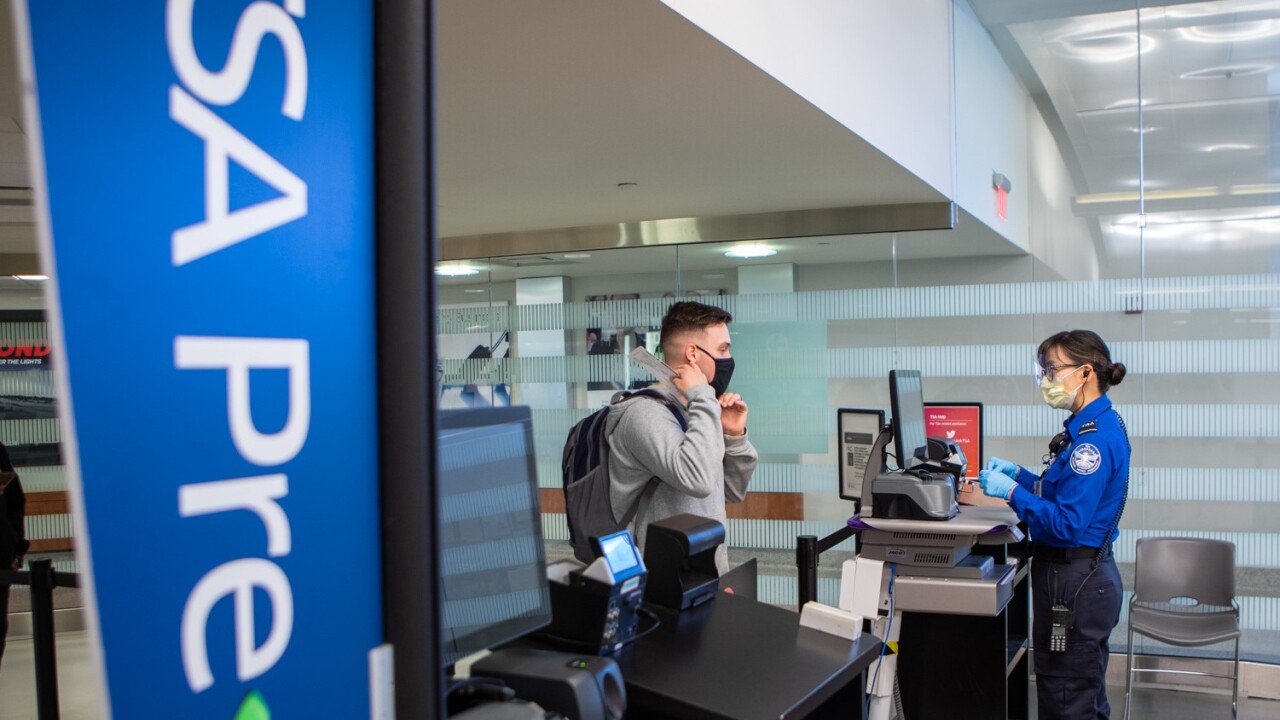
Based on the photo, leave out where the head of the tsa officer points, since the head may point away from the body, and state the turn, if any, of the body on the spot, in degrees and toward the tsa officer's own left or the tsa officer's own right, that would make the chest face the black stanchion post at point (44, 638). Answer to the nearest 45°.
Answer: approximately 45° to the tsa officer's own left

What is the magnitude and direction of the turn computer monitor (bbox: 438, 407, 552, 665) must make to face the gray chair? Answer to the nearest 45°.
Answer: approximately 90° to its left

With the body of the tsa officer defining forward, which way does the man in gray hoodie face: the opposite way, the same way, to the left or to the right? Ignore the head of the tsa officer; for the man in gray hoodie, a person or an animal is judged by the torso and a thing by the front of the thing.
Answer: the opposite way

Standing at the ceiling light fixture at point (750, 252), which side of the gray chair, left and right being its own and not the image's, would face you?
right

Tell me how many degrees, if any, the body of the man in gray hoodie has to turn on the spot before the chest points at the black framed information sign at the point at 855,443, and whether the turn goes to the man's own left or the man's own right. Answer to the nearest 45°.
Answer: approximately 45° to the man's own left

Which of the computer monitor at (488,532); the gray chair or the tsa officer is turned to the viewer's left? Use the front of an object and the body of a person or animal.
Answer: the tsa officer

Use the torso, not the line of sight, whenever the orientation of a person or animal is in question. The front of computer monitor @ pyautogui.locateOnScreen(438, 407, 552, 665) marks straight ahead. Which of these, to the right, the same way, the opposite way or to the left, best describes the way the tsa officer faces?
the opposite way

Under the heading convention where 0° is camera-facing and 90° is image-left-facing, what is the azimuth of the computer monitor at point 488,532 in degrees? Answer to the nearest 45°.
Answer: approximately 315°

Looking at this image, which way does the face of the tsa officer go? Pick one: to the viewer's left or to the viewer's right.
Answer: to the viewer's left

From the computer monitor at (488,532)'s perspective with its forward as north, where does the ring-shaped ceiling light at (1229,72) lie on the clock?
The ring-shaped ceiling light is roughly at 9 o'clock from the computer monitor.

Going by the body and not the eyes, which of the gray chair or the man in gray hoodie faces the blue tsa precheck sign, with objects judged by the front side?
the gray chair

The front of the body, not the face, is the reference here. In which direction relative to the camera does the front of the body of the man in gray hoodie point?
to the viewer's right

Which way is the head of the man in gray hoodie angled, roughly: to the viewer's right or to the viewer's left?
to the viewer's right
